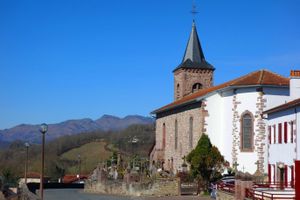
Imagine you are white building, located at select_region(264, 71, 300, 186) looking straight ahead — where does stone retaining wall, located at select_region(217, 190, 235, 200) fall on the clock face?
The stone retaining wall is roughly at 1 o'clock from the white building.

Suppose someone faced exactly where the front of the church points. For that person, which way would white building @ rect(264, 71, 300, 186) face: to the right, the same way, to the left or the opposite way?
to the left

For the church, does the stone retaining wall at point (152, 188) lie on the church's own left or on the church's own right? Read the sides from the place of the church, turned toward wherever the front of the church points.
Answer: on the church's own left

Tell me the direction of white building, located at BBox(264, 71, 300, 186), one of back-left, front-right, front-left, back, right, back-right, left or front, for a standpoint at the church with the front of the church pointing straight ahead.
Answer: back-left

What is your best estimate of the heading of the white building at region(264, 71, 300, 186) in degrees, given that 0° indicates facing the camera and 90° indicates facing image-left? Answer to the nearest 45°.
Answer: approximately 45°

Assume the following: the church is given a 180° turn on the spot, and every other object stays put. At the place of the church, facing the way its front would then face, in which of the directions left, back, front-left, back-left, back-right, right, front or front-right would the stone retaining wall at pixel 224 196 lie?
front-right

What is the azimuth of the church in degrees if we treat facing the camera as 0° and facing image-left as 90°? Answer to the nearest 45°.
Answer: approximately 135°
